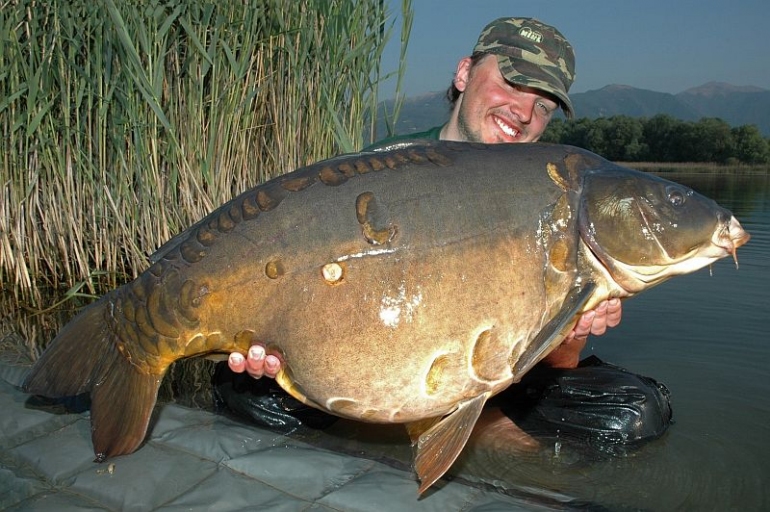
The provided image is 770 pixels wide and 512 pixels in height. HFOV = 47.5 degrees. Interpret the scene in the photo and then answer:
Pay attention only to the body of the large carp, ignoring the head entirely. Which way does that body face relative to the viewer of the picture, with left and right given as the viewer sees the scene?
facing to the right of the viewer

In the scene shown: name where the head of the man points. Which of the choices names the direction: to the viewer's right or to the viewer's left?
to the viewer's right
